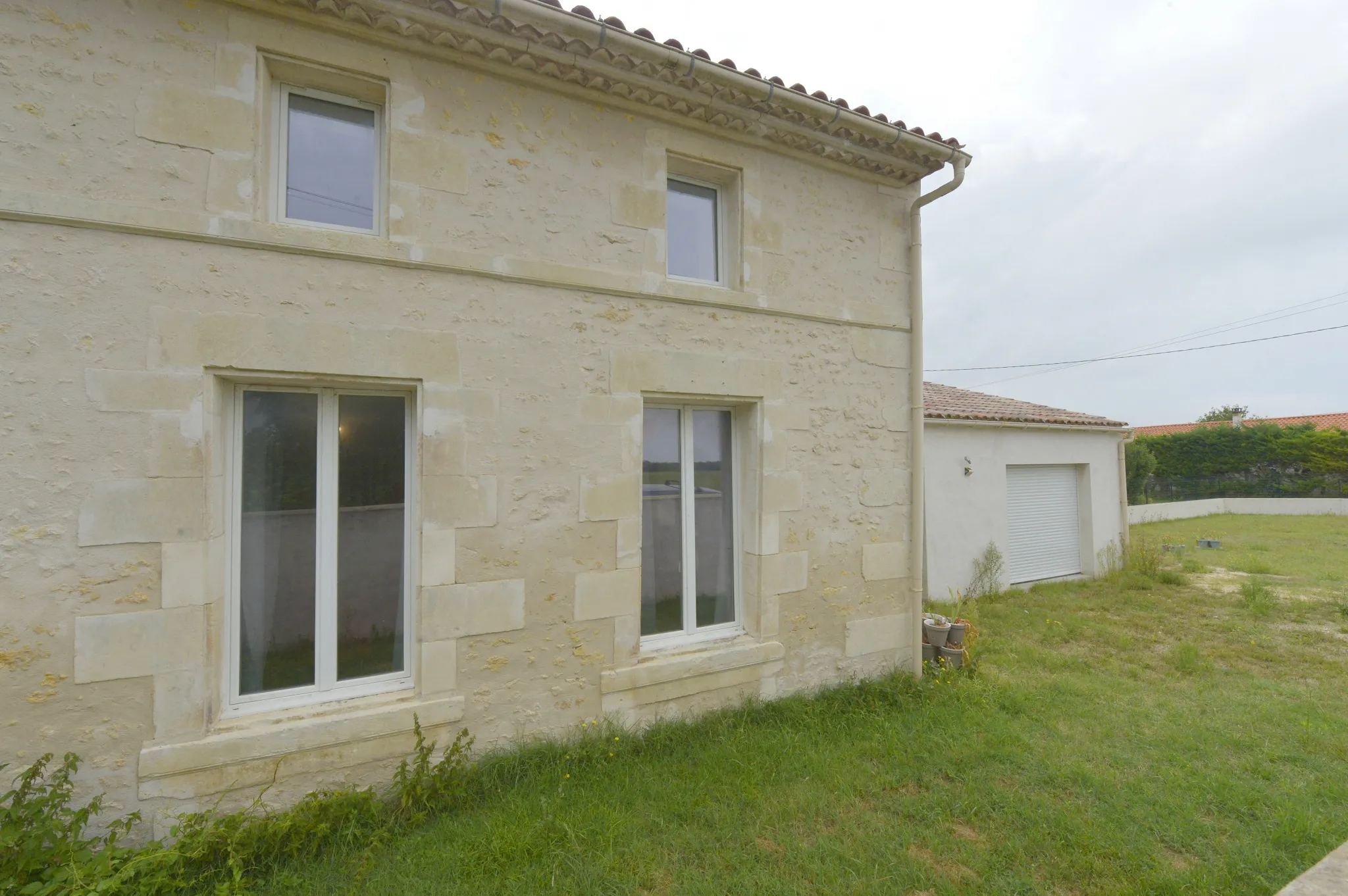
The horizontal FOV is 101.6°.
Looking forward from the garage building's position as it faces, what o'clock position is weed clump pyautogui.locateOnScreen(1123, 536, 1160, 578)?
The weed clump is roughly at 9 o'clock from the garage building.

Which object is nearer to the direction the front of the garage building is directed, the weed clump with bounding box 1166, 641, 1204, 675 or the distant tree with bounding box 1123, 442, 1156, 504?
the weed clump

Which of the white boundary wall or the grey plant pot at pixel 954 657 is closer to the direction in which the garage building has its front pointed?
the grey plant pot

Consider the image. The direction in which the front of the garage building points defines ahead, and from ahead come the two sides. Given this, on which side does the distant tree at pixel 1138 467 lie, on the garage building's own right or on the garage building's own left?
on the garage building's own left

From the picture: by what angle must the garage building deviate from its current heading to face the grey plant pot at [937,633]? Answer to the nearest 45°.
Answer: approximately 45° to its right

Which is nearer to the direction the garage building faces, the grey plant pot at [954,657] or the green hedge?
the grey plant pot

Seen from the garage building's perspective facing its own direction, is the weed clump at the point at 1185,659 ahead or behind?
ahead

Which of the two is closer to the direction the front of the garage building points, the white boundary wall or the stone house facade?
the stone house facade

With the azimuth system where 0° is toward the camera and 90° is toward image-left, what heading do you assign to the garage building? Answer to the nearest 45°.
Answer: approximately 315°

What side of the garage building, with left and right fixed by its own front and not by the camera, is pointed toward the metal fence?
left

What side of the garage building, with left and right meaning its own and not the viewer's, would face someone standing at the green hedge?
left

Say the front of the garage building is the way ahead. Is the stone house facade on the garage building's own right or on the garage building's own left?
on the garage building's own right

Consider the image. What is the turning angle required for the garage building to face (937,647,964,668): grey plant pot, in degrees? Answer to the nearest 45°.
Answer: approximately 45° to its right

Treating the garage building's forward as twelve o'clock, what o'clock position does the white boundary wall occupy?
The white boundary wall is roughly at 8 o'clock from the garage building.
